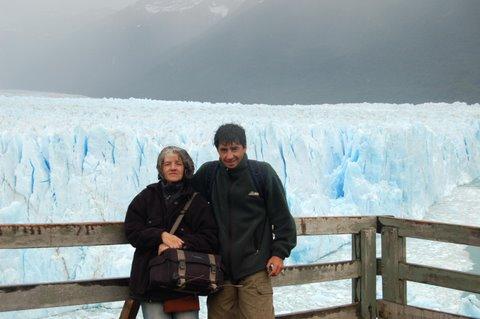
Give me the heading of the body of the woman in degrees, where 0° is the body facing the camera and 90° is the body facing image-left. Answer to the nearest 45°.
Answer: approximately 0°
